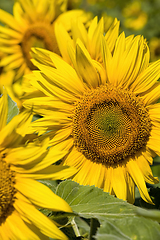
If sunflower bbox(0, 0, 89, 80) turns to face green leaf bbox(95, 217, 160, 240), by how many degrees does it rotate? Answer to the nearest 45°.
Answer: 0° — it already faces it

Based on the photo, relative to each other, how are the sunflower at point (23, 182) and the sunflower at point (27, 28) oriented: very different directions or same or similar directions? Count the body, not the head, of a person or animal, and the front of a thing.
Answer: same or similar directions

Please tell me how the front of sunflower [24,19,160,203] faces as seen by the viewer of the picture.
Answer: facing the viewer

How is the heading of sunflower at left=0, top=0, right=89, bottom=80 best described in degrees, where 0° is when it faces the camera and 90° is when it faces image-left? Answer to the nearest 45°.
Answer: approximately 0°

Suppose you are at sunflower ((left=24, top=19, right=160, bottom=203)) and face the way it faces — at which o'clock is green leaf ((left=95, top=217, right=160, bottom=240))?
The green leaf is roughly at 12 o'clock from the sunflower.

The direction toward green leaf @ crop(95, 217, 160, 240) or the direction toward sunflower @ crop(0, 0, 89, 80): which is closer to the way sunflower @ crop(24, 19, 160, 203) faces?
the green leaf

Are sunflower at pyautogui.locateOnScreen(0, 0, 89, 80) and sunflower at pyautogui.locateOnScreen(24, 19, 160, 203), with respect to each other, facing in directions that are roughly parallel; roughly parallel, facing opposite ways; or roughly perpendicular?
roughly parallel

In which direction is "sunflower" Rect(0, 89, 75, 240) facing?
toward the camera
